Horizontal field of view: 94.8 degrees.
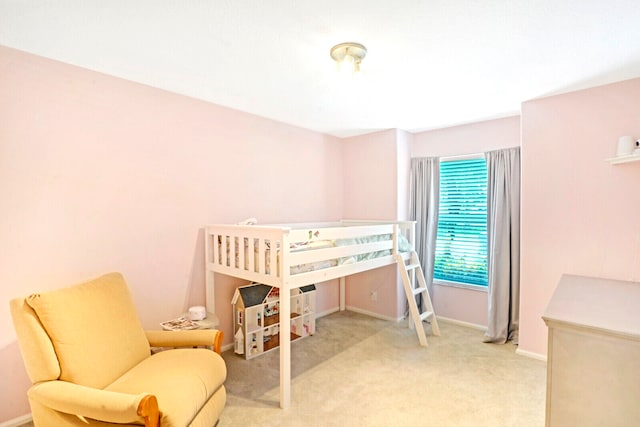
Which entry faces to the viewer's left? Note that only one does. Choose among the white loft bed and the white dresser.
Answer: the white dresser

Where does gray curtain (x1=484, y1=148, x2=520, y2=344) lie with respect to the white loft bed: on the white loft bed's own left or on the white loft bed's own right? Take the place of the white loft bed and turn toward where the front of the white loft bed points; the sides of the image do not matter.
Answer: on the white loft bed's own left

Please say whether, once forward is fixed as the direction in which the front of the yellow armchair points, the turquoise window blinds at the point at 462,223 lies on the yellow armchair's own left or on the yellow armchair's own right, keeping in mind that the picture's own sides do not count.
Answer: on the yellow armchair's own left

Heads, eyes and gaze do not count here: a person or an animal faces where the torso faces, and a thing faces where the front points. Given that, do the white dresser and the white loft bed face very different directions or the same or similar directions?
very different directions

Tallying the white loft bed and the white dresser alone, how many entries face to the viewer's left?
1

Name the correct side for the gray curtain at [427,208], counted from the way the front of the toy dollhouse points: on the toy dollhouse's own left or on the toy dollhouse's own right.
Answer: on the toy dollhouse's own left

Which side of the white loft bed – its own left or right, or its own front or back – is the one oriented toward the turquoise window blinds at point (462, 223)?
left

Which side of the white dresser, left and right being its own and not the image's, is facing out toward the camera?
left
